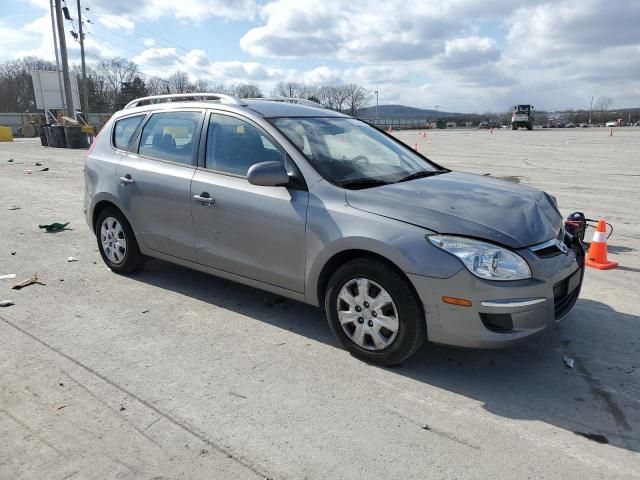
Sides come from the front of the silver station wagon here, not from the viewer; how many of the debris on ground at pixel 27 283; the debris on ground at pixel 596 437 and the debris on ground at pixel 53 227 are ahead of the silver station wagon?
1

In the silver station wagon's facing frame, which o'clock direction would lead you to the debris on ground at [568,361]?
The debris on ground is roughly at 11 o'clock from the silver station wagon.

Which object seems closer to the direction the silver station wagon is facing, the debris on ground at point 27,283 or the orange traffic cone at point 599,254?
the orange traffic cone

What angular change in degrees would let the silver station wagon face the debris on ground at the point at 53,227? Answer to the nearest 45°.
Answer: approximately 180°

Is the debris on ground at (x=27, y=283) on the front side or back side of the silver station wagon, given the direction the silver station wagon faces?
on the back side

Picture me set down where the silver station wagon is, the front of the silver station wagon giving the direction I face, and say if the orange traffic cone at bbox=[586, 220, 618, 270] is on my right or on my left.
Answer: on my left

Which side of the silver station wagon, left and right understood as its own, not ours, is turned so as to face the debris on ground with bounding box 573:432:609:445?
front

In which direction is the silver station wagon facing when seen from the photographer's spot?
facing the viewer and to the right of the viewer
